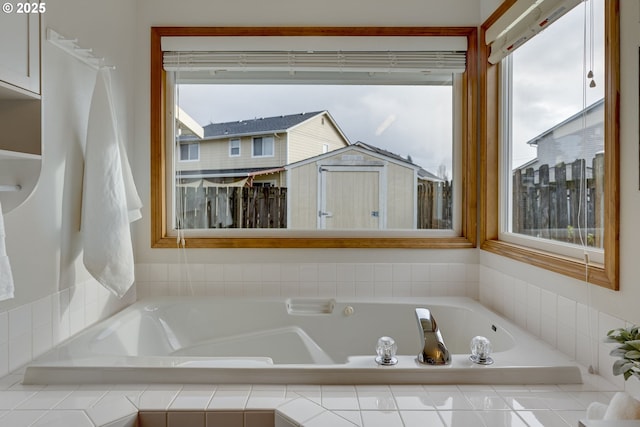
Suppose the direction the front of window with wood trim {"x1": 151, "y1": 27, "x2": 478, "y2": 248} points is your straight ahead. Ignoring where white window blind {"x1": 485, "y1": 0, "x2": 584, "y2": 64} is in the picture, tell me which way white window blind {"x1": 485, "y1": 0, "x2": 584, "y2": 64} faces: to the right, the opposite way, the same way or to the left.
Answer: to the right

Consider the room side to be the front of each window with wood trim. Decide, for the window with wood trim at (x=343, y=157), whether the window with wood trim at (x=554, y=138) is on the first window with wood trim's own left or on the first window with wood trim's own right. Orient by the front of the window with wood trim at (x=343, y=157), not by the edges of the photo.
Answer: on the first window with wood trim's own left

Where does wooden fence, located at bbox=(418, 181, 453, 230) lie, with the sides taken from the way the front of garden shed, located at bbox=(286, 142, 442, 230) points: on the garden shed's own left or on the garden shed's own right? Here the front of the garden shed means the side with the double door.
on the garden shed's own left

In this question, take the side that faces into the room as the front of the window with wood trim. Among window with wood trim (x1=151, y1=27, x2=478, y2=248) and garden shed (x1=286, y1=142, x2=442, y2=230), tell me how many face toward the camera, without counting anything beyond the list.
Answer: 2

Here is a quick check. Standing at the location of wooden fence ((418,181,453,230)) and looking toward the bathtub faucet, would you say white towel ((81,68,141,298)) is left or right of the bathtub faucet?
right

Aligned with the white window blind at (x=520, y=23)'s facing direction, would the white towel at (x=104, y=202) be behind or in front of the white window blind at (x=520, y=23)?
in front

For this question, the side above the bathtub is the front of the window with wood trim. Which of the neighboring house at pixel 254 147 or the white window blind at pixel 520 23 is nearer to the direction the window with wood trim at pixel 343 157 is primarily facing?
the white window blind

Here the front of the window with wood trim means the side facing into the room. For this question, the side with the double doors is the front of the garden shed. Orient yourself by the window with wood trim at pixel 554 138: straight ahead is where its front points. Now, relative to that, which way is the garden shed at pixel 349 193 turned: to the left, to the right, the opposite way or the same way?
to the left

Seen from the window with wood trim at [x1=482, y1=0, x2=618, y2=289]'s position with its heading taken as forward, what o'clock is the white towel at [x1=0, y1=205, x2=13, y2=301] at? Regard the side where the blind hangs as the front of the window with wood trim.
The white towel is roughly at 12 o'clock from the window with wood trim.

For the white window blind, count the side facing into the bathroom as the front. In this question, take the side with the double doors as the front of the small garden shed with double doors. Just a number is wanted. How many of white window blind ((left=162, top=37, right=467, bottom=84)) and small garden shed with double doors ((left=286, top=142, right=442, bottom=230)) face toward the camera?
2

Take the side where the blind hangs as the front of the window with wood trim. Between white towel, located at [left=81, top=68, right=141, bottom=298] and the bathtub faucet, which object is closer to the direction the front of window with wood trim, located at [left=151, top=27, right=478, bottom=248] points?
the bathtub faucet
